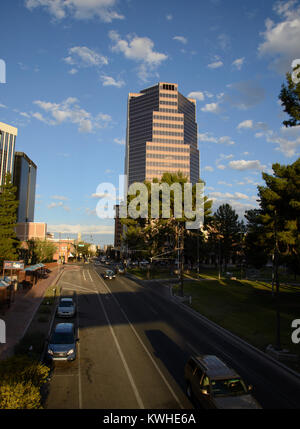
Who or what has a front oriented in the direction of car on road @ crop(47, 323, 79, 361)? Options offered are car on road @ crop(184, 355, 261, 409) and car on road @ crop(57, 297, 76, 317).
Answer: car on road @ crop(57, 297, 76, 317)

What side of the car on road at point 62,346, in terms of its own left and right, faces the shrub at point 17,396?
front

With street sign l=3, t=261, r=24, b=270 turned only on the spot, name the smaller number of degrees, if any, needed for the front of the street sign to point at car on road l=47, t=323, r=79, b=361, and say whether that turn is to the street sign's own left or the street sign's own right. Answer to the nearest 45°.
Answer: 0° — it already faces it

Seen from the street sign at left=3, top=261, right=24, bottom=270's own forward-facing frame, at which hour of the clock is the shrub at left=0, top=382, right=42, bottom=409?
The shrub is roughly at 12 o'clock from the street sign.

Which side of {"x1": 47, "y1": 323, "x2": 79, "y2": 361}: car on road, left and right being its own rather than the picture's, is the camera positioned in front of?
front

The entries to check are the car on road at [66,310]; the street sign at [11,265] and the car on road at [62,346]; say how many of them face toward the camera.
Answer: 3

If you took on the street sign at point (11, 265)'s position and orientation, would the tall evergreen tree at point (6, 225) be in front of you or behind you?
behind

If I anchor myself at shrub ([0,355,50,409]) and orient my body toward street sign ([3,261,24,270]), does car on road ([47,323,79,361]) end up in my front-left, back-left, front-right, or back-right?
front-right

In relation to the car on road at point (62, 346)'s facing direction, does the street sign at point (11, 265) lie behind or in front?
behind

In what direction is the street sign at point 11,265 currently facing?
toward the camera

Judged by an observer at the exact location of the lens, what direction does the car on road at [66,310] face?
facing the viewer

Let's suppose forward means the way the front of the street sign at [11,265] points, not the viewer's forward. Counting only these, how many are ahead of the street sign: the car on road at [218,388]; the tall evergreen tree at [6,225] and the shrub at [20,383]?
2
